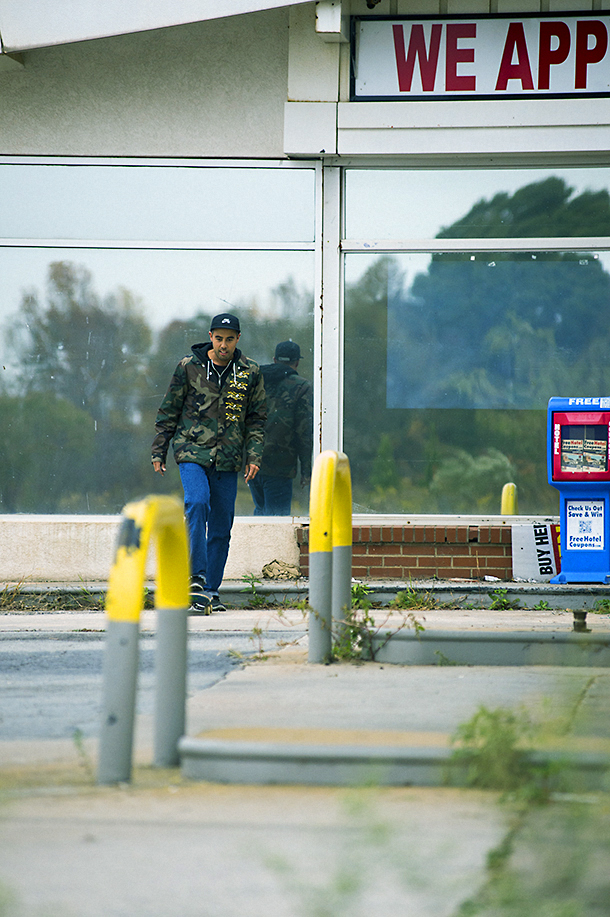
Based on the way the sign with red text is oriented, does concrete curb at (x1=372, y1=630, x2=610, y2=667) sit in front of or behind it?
in front

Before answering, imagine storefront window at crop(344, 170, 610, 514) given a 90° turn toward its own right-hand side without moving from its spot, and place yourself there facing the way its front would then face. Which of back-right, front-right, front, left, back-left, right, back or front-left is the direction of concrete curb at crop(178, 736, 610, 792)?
left

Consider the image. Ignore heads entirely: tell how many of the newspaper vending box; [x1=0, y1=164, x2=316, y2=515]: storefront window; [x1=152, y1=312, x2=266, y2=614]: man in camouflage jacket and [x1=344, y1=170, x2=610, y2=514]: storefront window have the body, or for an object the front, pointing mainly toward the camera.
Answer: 4

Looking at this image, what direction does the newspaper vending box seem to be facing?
toward the camera

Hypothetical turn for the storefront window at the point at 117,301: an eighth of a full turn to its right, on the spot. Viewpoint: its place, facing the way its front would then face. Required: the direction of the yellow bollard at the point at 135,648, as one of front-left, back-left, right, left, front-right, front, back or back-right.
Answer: front-left

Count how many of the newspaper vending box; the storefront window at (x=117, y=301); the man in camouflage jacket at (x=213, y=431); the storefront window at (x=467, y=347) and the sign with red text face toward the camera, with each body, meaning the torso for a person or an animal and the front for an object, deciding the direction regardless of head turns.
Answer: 5

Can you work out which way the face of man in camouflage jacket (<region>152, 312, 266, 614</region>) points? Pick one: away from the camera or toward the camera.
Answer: toward the camera

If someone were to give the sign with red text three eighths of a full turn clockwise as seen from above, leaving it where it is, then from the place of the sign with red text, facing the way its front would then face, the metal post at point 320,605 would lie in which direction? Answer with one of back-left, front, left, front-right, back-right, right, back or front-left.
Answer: back-left

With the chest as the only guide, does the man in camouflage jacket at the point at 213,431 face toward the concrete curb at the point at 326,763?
yes

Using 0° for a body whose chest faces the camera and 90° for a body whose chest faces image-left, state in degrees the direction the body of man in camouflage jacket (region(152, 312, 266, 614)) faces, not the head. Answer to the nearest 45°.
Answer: approximately 0°

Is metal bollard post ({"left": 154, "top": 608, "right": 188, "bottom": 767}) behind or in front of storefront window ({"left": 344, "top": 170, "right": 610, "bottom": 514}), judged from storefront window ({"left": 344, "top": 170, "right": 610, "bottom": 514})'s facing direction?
in front

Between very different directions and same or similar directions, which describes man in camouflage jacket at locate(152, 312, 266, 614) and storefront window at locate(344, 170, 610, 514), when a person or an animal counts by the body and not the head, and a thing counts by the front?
same or similar directions

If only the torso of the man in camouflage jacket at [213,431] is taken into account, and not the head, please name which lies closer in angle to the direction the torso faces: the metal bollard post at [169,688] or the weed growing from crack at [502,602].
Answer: the metal bollard post

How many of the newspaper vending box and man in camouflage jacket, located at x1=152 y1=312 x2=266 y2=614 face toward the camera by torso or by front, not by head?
2
